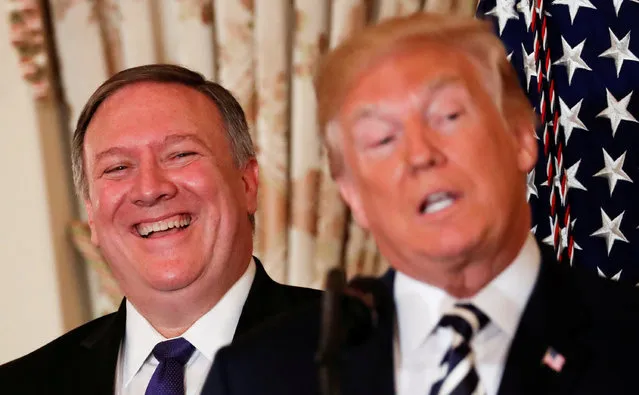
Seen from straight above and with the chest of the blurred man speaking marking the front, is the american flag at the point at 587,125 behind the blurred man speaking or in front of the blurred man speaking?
behind

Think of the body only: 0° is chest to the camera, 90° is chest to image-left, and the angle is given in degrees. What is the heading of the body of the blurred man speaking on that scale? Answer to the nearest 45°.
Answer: approximately 0°
